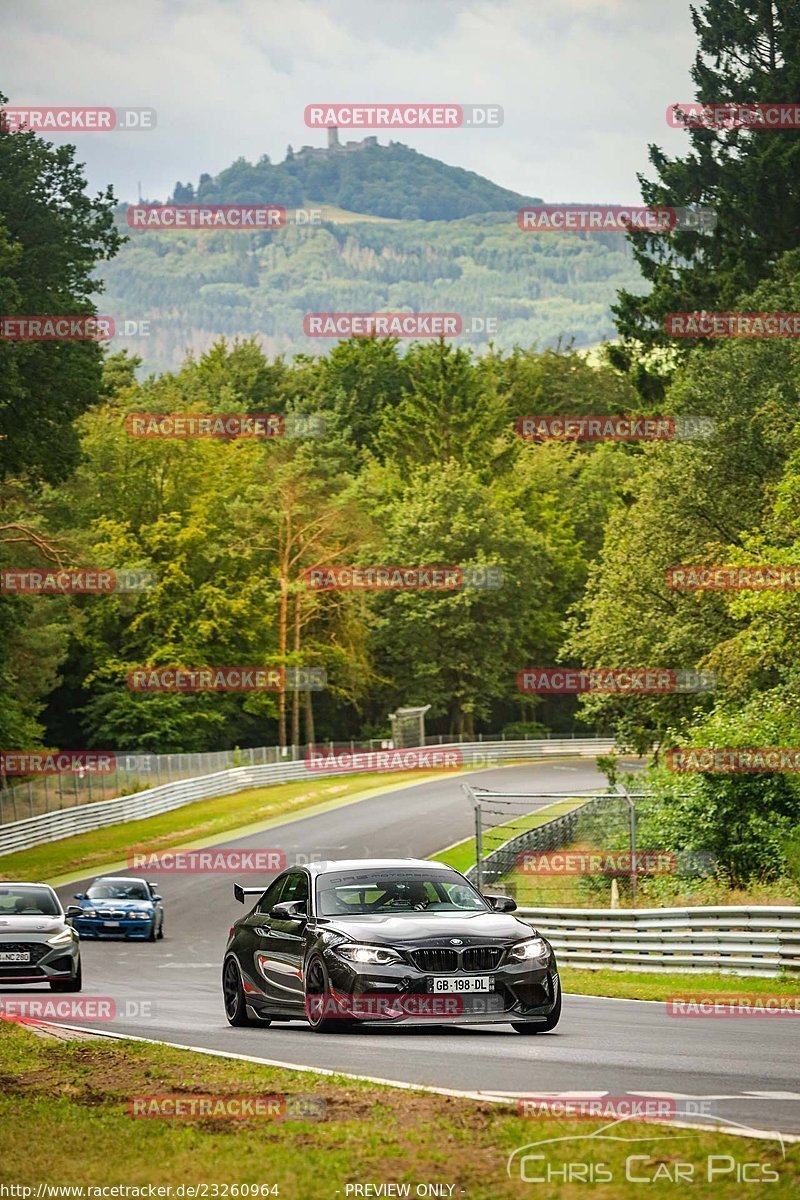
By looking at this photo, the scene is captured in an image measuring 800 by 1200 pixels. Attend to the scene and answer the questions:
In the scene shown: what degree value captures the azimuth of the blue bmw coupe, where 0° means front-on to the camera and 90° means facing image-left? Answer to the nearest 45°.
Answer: approximately 0°

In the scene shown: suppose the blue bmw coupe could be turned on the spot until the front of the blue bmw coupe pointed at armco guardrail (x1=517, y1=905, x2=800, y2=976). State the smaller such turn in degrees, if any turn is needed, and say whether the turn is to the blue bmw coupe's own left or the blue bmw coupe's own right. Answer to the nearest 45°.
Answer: approximately 45° to the blue bmw coupe's own left

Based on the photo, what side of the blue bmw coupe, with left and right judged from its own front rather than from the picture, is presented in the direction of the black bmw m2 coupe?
front
